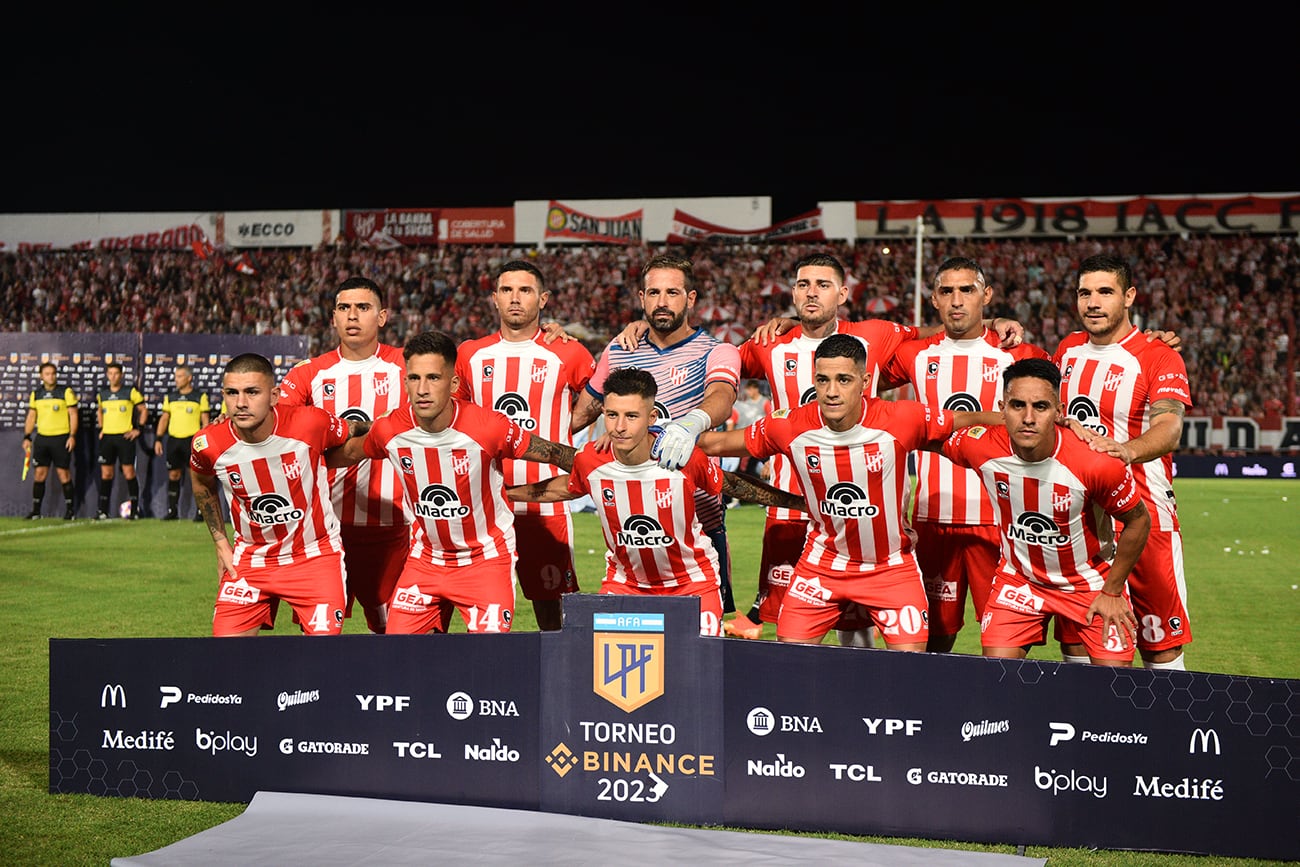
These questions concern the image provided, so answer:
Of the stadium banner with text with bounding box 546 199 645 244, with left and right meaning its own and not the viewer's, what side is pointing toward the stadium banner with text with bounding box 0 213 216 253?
right

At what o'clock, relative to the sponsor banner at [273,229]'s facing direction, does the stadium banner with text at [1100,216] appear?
The stadium banner with text is roughly at 10 o'clock from the sponsor banner.

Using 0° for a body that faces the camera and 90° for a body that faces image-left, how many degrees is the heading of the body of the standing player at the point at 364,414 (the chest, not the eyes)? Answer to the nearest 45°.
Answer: approximately 0°

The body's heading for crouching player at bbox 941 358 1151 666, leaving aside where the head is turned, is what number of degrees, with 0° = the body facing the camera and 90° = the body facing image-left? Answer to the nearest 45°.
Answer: approximately 0°

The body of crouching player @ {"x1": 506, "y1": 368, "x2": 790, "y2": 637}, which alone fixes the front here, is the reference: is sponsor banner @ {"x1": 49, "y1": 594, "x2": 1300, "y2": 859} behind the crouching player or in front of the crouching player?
in front

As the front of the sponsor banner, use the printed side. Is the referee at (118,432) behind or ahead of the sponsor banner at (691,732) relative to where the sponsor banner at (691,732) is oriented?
behind

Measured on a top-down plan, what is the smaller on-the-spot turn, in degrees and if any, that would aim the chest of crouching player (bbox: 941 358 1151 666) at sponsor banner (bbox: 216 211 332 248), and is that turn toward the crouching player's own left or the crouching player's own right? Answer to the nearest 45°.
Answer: approximately 135° to the crouching player's own right

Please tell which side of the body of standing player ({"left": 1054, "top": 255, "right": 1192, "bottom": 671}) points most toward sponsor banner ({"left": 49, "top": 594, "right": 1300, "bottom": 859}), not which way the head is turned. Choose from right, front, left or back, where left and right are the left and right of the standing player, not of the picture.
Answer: front
